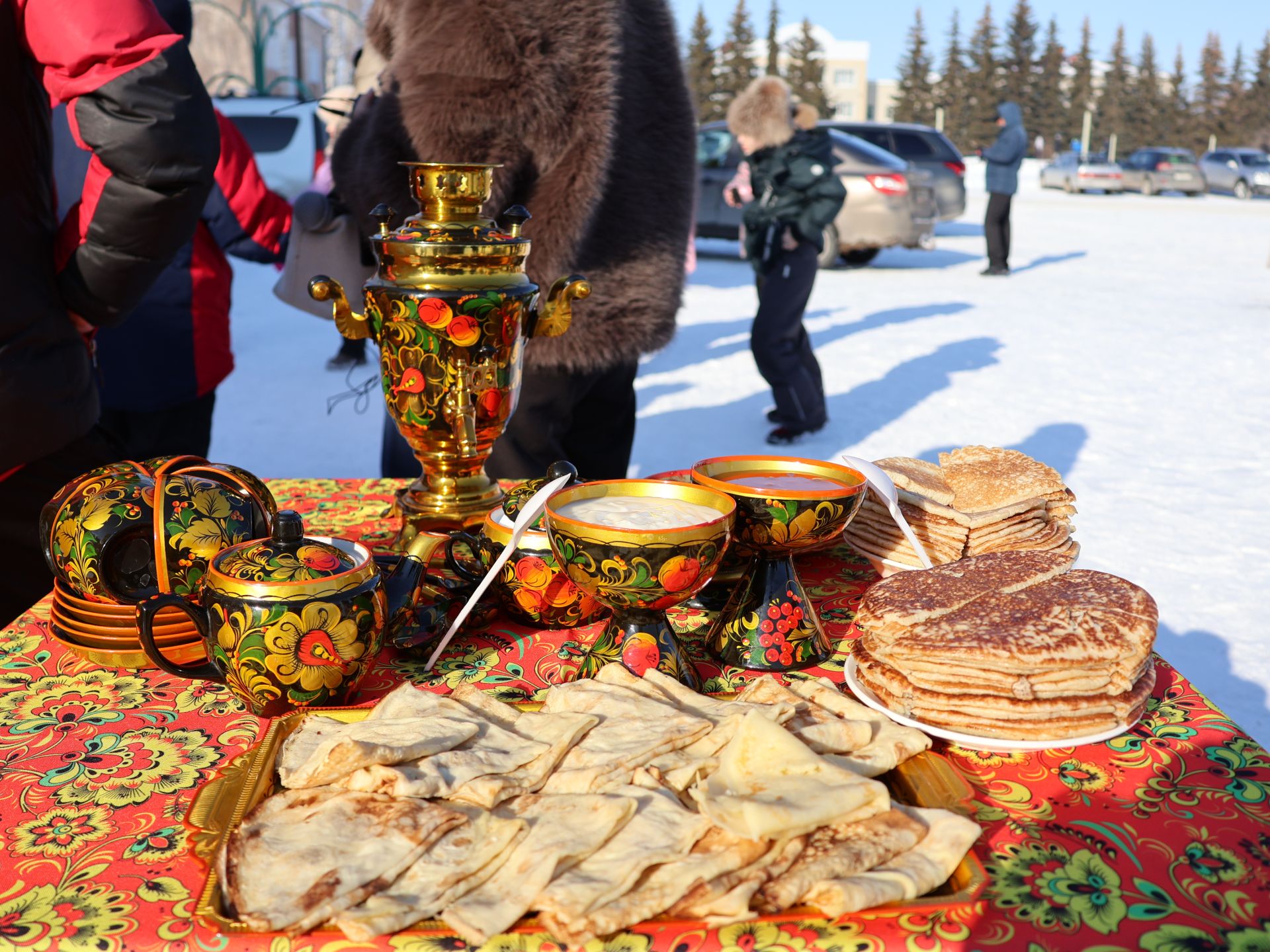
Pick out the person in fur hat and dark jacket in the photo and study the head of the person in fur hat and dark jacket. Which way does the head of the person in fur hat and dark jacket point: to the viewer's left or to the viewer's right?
to the viewer's left

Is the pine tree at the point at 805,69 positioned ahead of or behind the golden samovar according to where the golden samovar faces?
behind

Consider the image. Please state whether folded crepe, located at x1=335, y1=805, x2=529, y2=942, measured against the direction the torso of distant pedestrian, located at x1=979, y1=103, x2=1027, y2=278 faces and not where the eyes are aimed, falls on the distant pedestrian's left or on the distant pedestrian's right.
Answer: on the distant pedestrian's left

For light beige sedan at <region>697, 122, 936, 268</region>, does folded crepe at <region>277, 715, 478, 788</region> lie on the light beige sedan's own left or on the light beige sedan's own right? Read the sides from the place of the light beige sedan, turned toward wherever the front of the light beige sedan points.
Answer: on the light beige sedan's own left

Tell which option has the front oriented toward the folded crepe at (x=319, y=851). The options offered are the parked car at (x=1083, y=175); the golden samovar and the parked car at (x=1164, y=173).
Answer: the golden samovar

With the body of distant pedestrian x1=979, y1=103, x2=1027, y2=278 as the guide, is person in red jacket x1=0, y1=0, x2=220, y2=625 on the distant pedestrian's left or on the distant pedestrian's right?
on the distant pedestrian's left

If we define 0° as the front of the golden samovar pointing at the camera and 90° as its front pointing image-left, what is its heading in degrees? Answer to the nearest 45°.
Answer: approximately 0°

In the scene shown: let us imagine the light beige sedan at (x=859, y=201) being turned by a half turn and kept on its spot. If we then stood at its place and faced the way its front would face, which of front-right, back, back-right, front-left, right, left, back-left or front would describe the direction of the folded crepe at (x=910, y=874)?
front-right
